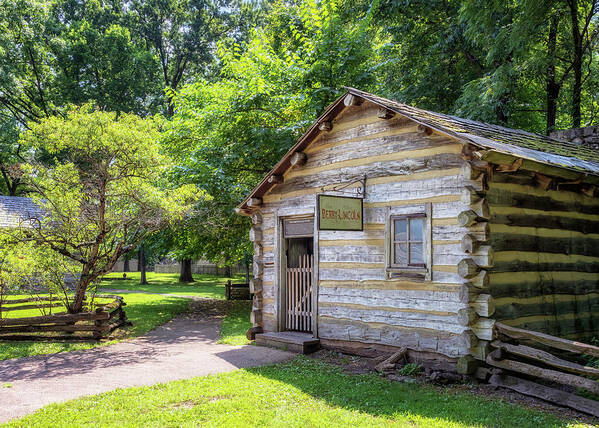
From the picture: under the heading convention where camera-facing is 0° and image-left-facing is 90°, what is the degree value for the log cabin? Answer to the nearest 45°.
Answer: approximately 45°

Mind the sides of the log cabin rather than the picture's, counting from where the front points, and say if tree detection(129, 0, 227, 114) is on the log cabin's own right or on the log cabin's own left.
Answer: on the log cabin's own right
